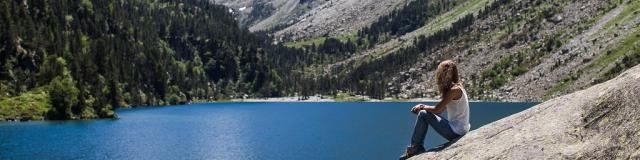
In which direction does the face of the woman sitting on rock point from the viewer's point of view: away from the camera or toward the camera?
away from the camera

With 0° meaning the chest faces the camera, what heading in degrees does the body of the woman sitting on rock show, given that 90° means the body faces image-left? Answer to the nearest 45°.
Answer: approximately 90°
